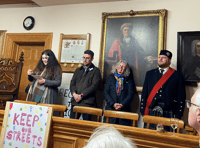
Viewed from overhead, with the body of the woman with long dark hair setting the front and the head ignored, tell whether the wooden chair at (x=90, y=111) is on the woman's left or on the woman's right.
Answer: on the woman's left

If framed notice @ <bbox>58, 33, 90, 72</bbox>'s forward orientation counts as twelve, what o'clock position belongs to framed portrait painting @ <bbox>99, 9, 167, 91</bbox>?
The framed portrait painting is roughly at 10 o'clock from the framed notice.

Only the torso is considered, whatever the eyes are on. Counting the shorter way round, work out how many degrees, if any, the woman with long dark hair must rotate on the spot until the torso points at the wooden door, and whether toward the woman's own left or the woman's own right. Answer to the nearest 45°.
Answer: approximately 135° to the woman's own right

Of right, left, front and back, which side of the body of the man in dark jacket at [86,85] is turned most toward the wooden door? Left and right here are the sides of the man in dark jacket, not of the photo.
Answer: right

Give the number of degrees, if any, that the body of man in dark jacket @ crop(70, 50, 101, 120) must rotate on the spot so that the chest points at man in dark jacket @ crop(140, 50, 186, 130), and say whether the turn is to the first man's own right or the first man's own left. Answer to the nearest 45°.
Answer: approximately 135° to the first man's own left

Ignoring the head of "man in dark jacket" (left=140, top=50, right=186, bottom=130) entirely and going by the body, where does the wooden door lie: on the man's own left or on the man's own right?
on the man's own right

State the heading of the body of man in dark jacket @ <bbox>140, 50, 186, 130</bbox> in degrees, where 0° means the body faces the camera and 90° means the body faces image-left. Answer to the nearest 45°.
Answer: approximately 45°

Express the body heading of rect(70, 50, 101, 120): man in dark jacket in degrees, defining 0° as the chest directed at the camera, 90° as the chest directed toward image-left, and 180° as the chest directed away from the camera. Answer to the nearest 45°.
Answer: approximately 45°

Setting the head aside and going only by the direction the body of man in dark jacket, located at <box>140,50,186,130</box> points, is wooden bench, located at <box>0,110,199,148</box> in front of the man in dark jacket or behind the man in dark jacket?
in front

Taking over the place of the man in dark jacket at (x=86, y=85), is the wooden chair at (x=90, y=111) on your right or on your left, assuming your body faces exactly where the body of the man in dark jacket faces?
on your left
